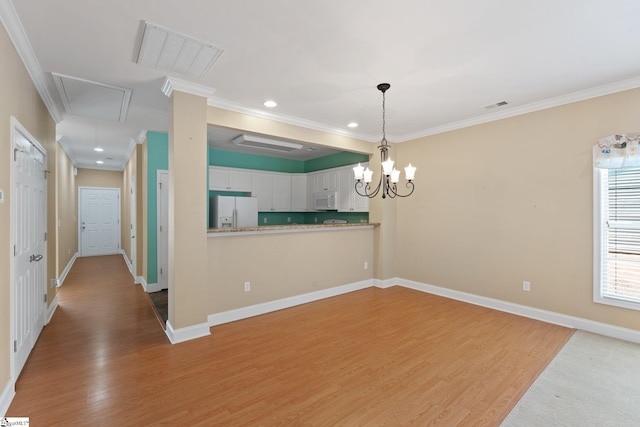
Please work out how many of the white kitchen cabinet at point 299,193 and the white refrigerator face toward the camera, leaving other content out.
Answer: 2

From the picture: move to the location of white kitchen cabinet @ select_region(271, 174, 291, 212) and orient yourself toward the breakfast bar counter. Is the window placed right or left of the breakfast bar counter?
left

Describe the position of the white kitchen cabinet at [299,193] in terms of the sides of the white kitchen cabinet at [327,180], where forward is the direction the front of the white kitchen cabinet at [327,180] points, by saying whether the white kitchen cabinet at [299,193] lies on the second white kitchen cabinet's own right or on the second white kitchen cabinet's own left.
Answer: on the second white kitchen cabinet's own right

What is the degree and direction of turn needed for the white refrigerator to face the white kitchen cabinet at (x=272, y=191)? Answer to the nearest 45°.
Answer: approximately 135° to its left

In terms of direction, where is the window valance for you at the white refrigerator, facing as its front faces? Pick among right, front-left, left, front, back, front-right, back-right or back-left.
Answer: front-left

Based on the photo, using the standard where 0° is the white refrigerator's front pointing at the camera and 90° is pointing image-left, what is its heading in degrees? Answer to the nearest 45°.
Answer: approximately 0°

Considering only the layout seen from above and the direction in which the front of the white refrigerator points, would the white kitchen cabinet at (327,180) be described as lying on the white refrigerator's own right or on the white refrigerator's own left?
on the white refrigerator's own left

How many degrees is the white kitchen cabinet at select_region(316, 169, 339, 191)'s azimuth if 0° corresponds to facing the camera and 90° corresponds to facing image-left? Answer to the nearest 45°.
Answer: approximately 45°

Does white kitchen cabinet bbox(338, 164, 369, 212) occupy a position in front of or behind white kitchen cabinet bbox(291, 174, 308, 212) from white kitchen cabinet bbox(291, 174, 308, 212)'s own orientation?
in front

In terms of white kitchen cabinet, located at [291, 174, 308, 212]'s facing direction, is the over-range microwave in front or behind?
in front

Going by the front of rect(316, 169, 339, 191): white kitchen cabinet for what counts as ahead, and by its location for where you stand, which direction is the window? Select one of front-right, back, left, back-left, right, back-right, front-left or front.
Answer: left

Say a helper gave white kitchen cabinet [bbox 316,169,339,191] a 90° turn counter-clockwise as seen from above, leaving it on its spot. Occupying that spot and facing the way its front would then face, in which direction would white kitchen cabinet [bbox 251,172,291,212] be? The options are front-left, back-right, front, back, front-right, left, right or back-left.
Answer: back-right

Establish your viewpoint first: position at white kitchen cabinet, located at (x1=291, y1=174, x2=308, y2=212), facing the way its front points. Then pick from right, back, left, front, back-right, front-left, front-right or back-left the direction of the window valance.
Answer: front-left

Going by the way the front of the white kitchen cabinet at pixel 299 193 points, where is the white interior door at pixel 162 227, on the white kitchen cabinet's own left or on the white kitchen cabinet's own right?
on the white kitchen cabinet's own right

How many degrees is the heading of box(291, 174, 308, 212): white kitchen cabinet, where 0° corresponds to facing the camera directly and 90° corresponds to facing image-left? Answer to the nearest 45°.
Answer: approximately 0°

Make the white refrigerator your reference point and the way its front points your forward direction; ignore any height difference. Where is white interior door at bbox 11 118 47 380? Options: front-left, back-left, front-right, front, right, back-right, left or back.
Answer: front-right

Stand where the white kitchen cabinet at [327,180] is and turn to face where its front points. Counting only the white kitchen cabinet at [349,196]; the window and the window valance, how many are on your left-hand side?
3
